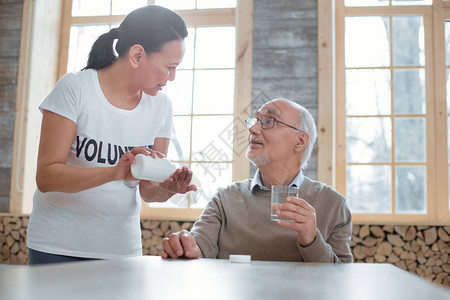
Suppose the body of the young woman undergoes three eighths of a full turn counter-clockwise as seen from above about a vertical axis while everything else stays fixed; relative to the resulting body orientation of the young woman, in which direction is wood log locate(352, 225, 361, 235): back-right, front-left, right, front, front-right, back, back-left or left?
front-right

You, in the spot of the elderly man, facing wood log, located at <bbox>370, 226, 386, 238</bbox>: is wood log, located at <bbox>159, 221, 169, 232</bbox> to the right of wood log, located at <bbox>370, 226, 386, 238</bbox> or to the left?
left

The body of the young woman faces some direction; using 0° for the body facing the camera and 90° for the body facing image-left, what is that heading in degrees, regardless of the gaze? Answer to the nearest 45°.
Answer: approximately 315°

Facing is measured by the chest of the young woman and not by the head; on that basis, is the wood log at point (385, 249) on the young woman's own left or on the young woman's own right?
on the young woman's own left

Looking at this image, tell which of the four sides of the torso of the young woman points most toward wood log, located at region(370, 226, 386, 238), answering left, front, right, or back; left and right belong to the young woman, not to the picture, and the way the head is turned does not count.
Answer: left

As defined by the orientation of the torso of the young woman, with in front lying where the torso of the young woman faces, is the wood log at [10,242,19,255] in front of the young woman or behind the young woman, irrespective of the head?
behind

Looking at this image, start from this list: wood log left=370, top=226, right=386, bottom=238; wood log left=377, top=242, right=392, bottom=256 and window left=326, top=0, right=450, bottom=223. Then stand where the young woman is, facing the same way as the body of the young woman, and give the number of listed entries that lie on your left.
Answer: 3

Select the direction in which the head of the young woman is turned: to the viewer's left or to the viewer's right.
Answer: to the viewer's right

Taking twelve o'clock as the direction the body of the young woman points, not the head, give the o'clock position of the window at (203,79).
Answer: The window is roughly at 8 o'clock from the young woman.

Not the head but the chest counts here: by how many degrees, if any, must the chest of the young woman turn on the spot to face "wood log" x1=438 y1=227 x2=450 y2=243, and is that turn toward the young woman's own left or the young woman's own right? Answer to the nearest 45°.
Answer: approximately 90° to the young woman's own left

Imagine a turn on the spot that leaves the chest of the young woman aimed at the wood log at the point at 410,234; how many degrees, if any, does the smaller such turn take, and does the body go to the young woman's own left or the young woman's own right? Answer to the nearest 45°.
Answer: approximately 90° to the young woman's own left

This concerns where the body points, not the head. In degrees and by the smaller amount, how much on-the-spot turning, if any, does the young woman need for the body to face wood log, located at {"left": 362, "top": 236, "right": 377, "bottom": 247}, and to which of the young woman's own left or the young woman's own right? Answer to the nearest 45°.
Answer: approximately 90° to the young woman's own left

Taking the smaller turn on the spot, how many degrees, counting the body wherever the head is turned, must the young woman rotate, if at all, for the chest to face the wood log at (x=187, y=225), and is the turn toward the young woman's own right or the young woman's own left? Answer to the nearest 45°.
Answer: approximately 135° to the young woman's own left
